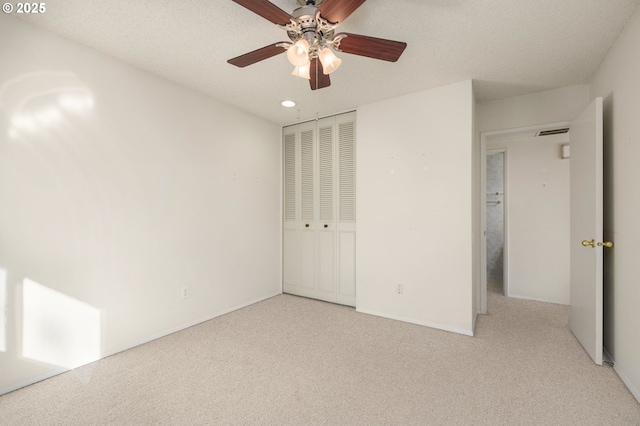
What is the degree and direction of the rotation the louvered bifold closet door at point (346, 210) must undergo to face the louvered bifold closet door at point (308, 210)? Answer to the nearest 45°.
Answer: approximately 90° to its right

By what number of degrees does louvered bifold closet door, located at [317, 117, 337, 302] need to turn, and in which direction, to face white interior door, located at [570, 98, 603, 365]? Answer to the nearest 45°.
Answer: approximately 90° to its left

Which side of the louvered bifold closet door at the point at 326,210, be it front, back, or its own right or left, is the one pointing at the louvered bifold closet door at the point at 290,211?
right

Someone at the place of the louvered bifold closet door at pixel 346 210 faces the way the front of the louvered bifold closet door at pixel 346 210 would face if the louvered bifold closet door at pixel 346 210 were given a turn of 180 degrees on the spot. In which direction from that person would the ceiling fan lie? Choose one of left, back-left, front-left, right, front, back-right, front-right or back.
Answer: back-right

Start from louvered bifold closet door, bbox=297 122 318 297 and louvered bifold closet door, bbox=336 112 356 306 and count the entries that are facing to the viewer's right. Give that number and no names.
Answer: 0

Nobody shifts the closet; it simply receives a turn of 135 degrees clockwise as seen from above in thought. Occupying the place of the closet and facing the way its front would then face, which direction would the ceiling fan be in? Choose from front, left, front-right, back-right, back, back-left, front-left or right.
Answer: back

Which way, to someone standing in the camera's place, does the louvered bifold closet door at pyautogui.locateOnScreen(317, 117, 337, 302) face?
facing the viewer and to the left of the viewer

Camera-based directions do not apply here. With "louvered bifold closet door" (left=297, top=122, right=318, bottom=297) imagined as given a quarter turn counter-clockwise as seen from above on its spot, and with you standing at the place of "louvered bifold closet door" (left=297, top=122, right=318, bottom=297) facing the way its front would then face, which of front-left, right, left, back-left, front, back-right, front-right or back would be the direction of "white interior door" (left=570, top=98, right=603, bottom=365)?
front

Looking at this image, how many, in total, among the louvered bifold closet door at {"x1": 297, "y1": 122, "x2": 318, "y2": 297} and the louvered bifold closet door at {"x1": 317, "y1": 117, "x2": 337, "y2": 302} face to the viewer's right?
0
